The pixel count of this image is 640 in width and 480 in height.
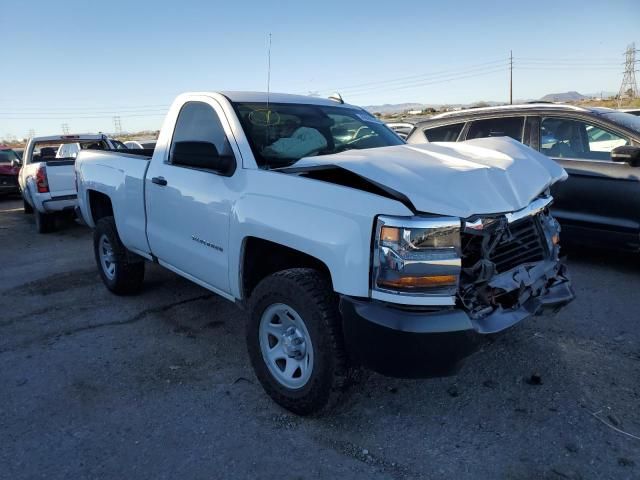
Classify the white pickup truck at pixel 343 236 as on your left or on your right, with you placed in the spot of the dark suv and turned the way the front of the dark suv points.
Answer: on your right

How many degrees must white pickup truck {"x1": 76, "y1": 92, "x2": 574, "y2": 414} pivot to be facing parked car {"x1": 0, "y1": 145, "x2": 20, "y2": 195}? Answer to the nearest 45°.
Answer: approximately 180°

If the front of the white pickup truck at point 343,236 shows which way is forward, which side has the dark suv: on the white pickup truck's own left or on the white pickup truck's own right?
on the white pickup truck's own left

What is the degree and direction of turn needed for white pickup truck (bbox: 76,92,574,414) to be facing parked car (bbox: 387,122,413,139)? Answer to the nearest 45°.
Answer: approximately 135° to its left

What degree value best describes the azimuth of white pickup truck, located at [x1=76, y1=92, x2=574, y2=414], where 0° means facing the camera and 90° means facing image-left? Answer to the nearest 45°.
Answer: approximately 315°

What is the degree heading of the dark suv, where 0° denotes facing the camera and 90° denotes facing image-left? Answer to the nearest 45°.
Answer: approximately 315°
